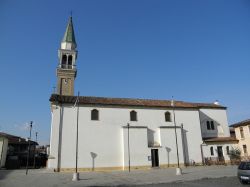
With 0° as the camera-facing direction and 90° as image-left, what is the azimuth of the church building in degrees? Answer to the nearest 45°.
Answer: approximately 90°

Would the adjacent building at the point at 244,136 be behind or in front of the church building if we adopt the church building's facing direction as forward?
behind

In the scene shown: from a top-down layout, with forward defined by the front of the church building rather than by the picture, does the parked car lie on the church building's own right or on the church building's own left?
on the church building's own left

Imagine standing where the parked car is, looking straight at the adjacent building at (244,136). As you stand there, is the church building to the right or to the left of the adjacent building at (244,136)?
left
